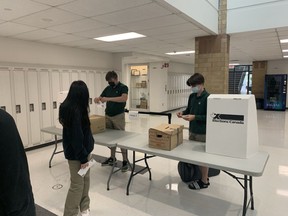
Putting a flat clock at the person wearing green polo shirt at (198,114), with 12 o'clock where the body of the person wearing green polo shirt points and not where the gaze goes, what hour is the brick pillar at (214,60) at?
The brick pillar is roughly at 5 o'clock from the person wearing green polo shirt.

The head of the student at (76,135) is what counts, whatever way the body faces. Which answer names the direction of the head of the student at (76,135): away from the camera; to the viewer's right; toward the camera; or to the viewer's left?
away from the camera

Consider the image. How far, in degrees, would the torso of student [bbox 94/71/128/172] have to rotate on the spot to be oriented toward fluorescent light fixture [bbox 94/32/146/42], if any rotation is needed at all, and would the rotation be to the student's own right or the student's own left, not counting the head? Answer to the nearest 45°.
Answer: approximately 135° to the student's own right

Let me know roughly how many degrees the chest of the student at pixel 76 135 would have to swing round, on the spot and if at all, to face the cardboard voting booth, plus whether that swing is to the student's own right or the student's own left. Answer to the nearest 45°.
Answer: approximately 45° to the student's own right

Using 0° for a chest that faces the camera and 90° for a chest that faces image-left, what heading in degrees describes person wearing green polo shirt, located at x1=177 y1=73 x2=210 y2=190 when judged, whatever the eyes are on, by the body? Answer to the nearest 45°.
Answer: approximately 45°

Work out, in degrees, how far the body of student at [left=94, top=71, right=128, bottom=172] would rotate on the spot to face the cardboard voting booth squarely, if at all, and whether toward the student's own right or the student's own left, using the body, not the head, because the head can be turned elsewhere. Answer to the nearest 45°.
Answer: approximately 90° to the student's own left

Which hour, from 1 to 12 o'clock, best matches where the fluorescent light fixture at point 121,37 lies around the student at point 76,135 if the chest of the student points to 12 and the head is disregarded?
The fluorescent light fixture is roughly at 11 o'clock from the student.

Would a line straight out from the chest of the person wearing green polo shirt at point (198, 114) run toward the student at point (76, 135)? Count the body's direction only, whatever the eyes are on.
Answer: yes

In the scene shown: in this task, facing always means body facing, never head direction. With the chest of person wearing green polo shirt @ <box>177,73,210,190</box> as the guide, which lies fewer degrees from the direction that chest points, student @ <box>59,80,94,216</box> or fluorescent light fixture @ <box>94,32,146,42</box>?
the student

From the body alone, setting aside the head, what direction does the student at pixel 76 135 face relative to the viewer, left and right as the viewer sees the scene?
facing away from the viewer and to the right of the viewer
